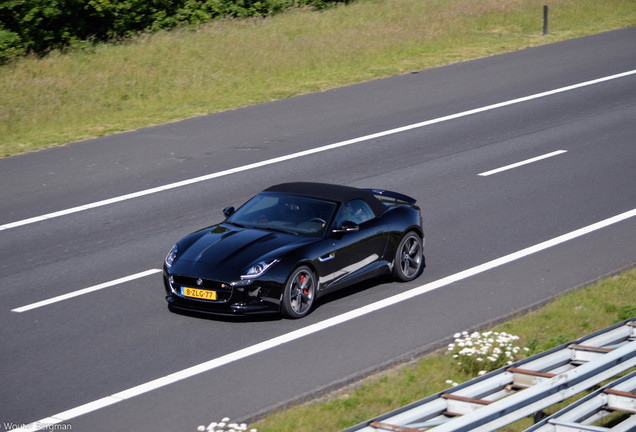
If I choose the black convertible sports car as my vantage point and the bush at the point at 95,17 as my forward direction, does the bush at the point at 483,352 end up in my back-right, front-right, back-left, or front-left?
back-right

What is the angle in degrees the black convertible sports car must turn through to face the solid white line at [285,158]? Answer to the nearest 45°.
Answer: approximately 135° to its right

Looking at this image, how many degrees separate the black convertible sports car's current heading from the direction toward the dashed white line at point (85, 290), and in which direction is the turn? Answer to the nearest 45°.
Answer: approximately 45° to its right

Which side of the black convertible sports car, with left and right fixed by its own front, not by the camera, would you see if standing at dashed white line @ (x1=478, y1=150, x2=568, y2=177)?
back

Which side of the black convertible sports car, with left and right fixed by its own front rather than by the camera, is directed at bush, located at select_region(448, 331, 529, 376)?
left

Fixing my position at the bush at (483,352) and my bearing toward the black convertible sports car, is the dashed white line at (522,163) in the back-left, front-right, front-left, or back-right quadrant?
front-right

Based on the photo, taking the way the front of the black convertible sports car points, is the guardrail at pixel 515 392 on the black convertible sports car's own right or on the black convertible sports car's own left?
on the black convertible sports car's own left

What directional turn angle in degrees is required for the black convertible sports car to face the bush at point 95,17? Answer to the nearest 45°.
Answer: approximately 135° to its right

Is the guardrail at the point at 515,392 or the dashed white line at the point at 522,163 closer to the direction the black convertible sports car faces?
the guardrail
